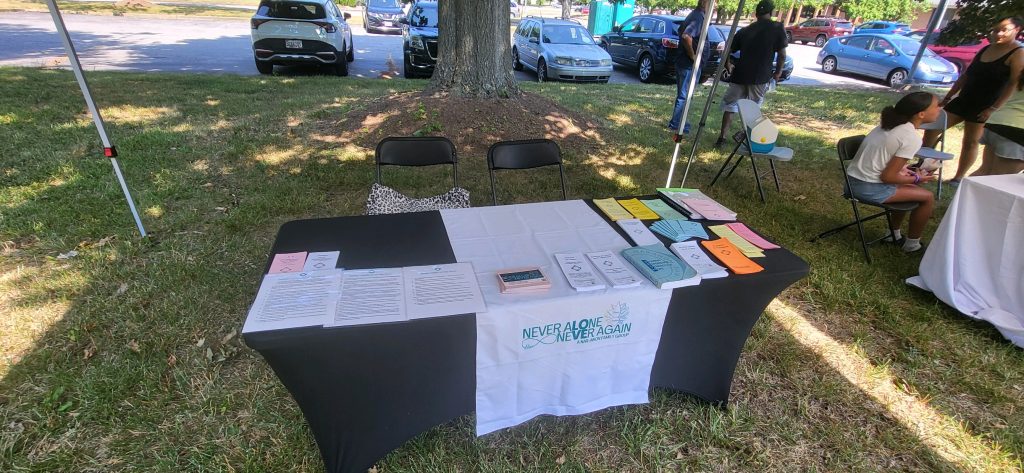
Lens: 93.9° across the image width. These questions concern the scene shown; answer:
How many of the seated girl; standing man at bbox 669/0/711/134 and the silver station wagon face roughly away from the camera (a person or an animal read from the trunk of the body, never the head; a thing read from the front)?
0

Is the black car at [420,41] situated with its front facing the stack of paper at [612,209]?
yes

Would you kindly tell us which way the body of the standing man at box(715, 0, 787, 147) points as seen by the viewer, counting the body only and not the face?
away from the camera

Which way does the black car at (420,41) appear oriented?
toward the camera

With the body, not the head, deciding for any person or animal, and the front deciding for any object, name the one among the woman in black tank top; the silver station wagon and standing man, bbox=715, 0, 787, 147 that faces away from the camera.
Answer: the standing man

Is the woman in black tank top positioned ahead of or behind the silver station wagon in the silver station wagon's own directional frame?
ahead

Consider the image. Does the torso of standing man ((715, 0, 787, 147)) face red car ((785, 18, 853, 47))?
yes

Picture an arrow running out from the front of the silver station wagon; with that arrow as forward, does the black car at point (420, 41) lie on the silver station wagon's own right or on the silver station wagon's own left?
on the silver station wagon's own right

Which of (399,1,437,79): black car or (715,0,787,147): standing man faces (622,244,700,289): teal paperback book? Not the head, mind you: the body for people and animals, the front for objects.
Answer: the black car

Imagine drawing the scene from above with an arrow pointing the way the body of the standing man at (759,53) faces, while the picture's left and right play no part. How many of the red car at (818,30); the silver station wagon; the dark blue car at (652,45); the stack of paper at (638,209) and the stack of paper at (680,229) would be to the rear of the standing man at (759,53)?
2

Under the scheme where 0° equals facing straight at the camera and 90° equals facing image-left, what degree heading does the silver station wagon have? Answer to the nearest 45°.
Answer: approximately 315°

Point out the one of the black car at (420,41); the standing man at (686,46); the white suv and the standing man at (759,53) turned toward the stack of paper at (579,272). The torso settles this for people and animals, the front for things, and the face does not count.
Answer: the black car

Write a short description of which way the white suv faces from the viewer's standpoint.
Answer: facing away from the viewer
